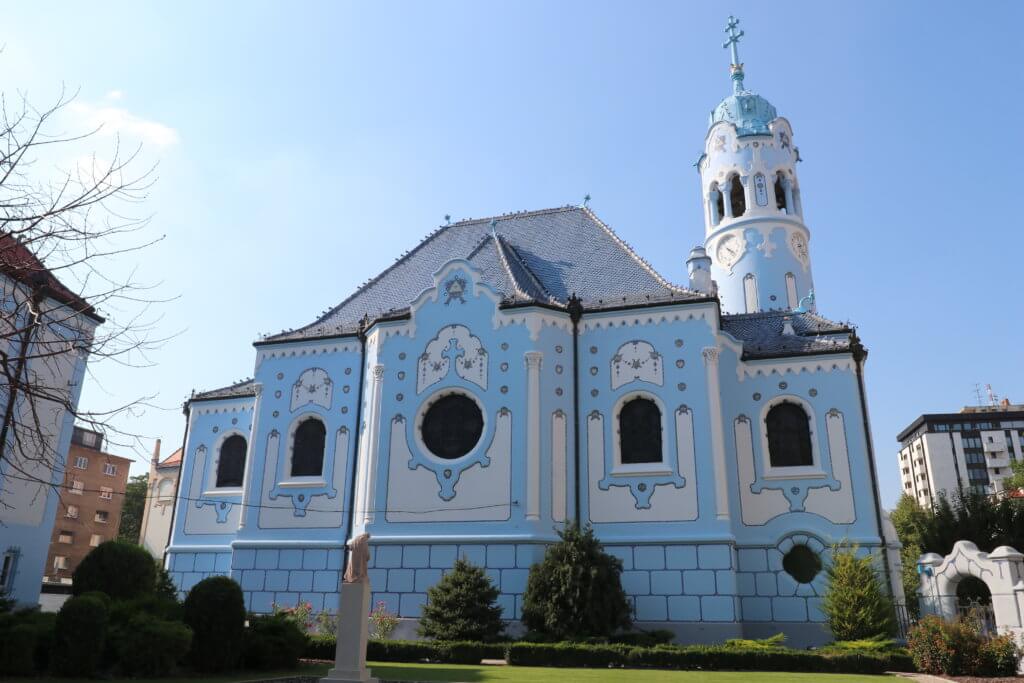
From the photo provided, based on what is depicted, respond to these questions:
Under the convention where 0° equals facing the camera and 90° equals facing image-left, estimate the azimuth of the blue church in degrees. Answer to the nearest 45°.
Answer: approximately 270°

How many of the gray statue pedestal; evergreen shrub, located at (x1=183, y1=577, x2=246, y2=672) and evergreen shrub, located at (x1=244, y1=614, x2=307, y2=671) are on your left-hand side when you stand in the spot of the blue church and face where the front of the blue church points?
0

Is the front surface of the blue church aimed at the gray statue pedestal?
no

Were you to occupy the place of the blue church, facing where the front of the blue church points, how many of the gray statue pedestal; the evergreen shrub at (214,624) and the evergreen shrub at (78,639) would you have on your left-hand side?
0

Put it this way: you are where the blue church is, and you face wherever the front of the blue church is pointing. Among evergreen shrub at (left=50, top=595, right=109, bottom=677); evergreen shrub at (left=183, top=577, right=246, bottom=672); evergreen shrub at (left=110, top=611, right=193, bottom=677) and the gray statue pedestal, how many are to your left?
0

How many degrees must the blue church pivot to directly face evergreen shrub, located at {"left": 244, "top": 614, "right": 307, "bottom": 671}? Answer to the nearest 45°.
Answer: approximately 135° to its right

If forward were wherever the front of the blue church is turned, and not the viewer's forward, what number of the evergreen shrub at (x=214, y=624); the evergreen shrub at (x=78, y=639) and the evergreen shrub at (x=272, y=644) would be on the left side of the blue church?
0

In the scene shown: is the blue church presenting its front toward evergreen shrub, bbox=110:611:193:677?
no

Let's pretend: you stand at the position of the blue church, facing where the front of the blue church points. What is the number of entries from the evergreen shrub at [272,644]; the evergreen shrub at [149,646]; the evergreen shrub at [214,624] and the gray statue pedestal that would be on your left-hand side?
0

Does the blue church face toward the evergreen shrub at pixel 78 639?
no

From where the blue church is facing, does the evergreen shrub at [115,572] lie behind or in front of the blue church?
behind

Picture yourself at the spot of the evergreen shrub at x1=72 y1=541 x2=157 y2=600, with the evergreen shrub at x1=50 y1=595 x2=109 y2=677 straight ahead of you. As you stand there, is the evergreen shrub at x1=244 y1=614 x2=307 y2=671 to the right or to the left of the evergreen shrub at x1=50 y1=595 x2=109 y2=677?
left
